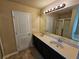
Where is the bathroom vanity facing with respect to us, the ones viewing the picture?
facing the viewer and to the left of the viewer

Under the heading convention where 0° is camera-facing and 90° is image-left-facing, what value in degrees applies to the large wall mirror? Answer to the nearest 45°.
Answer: approximately 45°

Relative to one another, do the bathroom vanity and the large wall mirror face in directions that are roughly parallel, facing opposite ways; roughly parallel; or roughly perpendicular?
roughly parallel

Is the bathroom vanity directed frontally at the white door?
no

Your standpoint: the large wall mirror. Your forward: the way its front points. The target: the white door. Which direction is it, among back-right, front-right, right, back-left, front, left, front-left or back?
front-right

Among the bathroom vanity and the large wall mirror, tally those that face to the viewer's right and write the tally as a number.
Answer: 0
